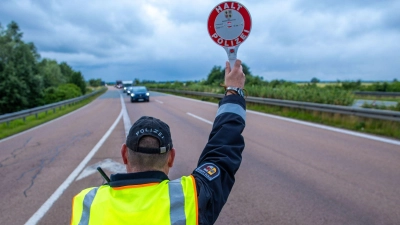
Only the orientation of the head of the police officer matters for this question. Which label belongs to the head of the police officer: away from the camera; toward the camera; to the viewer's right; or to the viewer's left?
away from the camera

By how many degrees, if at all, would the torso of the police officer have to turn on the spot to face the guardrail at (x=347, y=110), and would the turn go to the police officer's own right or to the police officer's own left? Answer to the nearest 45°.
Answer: approximately 45° to the police officer's own right

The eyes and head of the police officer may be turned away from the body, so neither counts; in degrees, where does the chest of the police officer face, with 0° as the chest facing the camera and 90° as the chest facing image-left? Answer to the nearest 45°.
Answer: approximately 180°
